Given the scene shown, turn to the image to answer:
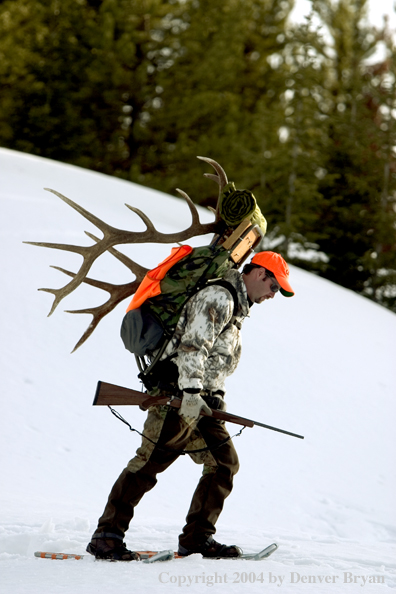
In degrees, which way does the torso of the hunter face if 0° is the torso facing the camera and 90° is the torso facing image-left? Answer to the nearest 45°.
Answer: approximately 270°
